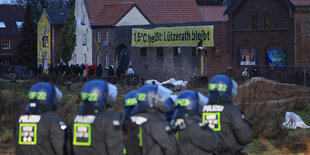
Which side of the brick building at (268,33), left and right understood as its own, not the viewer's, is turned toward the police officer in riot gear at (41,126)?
front

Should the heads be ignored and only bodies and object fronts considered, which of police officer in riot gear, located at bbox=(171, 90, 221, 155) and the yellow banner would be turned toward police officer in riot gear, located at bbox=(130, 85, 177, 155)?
the yellow banner

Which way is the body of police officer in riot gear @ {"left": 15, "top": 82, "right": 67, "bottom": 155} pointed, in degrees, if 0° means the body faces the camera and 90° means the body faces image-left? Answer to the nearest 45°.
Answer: approximately 225°

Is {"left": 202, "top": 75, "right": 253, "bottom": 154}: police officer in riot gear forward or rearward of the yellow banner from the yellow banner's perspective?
forward

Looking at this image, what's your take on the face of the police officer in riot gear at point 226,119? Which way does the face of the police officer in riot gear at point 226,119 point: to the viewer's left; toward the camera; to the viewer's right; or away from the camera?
away from the camera

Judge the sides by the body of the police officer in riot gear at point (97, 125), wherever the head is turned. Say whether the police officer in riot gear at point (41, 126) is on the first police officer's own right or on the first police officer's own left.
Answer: on the first police officer's own left

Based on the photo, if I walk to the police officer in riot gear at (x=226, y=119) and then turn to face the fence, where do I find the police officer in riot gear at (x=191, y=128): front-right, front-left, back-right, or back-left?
back-left

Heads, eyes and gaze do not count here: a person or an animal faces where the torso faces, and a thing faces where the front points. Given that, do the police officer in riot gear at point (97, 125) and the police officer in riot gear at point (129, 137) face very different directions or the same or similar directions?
same or similar directions

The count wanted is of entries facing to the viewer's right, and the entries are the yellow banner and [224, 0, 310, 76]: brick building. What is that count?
0

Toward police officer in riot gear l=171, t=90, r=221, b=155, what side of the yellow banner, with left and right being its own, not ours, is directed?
front

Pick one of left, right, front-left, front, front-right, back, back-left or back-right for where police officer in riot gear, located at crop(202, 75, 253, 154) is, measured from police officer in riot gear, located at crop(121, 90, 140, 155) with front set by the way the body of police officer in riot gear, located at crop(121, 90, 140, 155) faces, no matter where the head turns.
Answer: front-right

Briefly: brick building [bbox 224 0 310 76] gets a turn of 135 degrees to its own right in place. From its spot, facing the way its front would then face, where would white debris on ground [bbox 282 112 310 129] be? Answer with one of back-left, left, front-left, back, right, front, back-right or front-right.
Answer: back-left

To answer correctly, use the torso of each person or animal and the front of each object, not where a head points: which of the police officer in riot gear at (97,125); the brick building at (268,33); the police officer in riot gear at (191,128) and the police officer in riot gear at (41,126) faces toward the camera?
the brick building

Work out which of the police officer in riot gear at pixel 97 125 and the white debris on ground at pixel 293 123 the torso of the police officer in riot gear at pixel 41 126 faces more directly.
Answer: the white debris on ground

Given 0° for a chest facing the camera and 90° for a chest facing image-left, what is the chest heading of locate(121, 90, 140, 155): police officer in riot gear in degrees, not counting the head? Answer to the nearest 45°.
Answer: approximately 225°

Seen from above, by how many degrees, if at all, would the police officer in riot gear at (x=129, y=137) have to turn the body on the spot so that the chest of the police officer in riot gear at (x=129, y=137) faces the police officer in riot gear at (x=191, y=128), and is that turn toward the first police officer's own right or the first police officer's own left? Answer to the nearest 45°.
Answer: approximately 45° to the first police officer's own right

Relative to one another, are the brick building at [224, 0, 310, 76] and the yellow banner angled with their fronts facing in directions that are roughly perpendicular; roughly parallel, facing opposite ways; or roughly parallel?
roughly parallel
